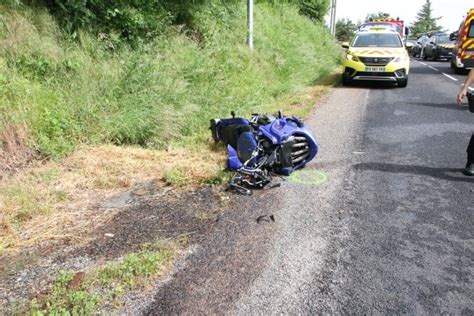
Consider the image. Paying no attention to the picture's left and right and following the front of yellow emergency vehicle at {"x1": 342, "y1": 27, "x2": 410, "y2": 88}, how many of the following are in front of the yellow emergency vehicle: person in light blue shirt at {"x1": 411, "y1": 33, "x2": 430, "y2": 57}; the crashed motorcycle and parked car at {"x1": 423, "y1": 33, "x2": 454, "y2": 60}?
1

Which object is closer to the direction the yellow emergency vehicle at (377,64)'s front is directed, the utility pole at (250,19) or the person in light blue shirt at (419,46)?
the utility pole

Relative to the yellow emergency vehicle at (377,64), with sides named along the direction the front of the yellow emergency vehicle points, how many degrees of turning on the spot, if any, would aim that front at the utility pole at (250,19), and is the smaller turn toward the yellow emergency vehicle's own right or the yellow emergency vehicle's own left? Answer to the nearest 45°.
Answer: approximately 90° to the yellow emergency vehicle's own right

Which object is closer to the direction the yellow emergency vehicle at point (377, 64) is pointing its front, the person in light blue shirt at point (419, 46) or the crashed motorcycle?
the crashed motorcycle

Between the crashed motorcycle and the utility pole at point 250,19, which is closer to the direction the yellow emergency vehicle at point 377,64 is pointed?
the crashed motorcycle

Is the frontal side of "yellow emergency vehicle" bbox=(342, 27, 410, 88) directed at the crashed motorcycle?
yes

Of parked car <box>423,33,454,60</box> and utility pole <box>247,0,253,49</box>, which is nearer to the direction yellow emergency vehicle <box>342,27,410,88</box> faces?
the utility pole

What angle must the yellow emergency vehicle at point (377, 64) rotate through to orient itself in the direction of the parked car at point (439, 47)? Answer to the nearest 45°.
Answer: approximately 180°

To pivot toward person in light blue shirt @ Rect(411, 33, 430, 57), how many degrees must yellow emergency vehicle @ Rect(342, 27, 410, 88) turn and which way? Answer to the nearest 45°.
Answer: approximately 180°

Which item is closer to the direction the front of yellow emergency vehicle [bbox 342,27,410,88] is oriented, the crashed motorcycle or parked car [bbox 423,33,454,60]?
the crashed motorcycle

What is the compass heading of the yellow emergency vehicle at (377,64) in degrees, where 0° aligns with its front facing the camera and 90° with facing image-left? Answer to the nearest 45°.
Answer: approximately 0°
